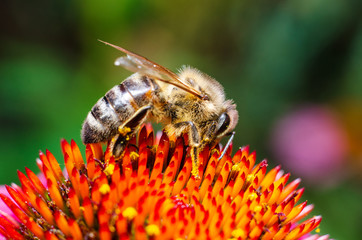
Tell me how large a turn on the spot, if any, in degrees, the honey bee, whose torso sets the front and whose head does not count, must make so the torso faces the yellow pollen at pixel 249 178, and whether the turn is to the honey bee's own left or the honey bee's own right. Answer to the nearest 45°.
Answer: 0° — it already faces it

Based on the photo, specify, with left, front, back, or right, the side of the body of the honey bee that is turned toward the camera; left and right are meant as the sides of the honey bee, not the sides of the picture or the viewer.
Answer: right
